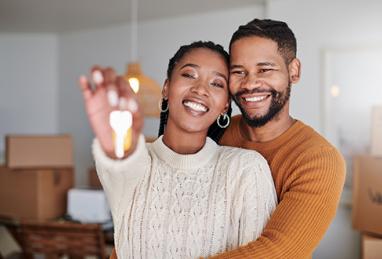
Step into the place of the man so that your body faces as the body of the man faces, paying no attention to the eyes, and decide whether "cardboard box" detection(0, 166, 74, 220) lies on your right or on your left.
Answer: on your right

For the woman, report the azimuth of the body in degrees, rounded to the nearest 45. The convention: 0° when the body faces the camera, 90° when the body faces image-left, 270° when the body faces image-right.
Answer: approximately 0°

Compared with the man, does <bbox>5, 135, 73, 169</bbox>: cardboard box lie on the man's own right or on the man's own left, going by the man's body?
on the man's own right

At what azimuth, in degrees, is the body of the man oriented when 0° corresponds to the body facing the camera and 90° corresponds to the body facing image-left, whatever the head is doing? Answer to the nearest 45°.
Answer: approximately 45°

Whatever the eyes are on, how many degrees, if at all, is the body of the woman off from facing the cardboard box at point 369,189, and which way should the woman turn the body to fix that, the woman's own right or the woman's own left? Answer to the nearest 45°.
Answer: approximately 135° to the woman's own left
